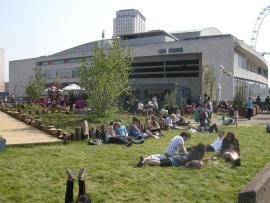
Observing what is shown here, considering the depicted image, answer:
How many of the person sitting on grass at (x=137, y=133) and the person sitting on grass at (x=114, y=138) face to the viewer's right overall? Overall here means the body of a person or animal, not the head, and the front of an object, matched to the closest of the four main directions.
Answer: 2

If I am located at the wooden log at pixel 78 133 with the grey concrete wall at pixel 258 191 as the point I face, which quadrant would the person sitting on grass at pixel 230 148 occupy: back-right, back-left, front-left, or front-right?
front-left

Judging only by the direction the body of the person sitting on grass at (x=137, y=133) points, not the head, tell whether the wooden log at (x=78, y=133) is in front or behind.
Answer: behind

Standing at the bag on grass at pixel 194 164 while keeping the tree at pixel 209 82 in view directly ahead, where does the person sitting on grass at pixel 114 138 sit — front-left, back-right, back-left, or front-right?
front-left

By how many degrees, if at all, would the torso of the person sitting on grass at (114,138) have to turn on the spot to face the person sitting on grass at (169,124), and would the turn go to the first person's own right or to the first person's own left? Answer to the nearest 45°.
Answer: approximately 45° to the first person's own left

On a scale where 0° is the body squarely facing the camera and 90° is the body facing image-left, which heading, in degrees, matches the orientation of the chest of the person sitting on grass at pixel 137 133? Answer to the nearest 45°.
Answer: approximately 270°

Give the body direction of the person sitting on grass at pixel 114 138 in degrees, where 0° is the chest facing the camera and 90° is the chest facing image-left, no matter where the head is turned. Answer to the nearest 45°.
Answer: approximately 270°

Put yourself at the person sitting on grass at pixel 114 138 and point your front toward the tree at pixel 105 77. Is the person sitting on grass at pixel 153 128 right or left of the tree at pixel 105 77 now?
right

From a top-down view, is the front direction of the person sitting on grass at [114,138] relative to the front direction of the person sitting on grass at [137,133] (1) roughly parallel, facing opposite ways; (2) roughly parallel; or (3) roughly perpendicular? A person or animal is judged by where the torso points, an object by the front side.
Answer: roughly parallel

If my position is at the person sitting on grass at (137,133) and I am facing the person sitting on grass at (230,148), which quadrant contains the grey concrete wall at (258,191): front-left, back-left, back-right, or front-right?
front-right
